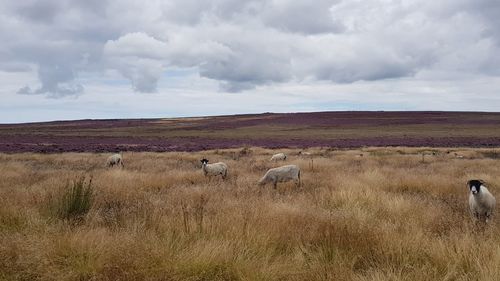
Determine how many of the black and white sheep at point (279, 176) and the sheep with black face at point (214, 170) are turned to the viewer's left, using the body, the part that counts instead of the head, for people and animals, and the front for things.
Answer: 2

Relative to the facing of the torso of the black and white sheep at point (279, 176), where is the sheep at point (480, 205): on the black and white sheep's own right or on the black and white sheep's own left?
on the black and white sheep's own left

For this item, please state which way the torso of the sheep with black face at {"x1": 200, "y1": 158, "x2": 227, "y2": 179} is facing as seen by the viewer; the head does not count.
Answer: to the viewer's left

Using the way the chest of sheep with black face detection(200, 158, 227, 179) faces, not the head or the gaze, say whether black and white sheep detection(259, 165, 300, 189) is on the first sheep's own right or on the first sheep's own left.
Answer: on the first sheep's own left

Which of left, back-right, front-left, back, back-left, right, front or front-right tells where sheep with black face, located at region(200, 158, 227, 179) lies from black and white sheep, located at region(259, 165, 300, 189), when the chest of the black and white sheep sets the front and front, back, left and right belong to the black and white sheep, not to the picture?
front-right

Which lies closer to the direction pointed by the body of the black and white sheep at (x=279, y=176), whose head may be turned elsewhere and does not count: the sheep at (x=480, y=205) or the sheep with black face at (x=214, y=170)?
the sheep with black face

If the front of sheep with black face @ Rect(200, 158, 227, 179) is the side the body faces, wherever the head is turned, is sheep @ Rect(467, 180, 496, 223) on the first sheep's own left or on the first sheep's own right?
on the first sheep's own left

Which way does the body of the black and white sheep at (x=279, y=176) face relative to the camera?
to the viewer's left
